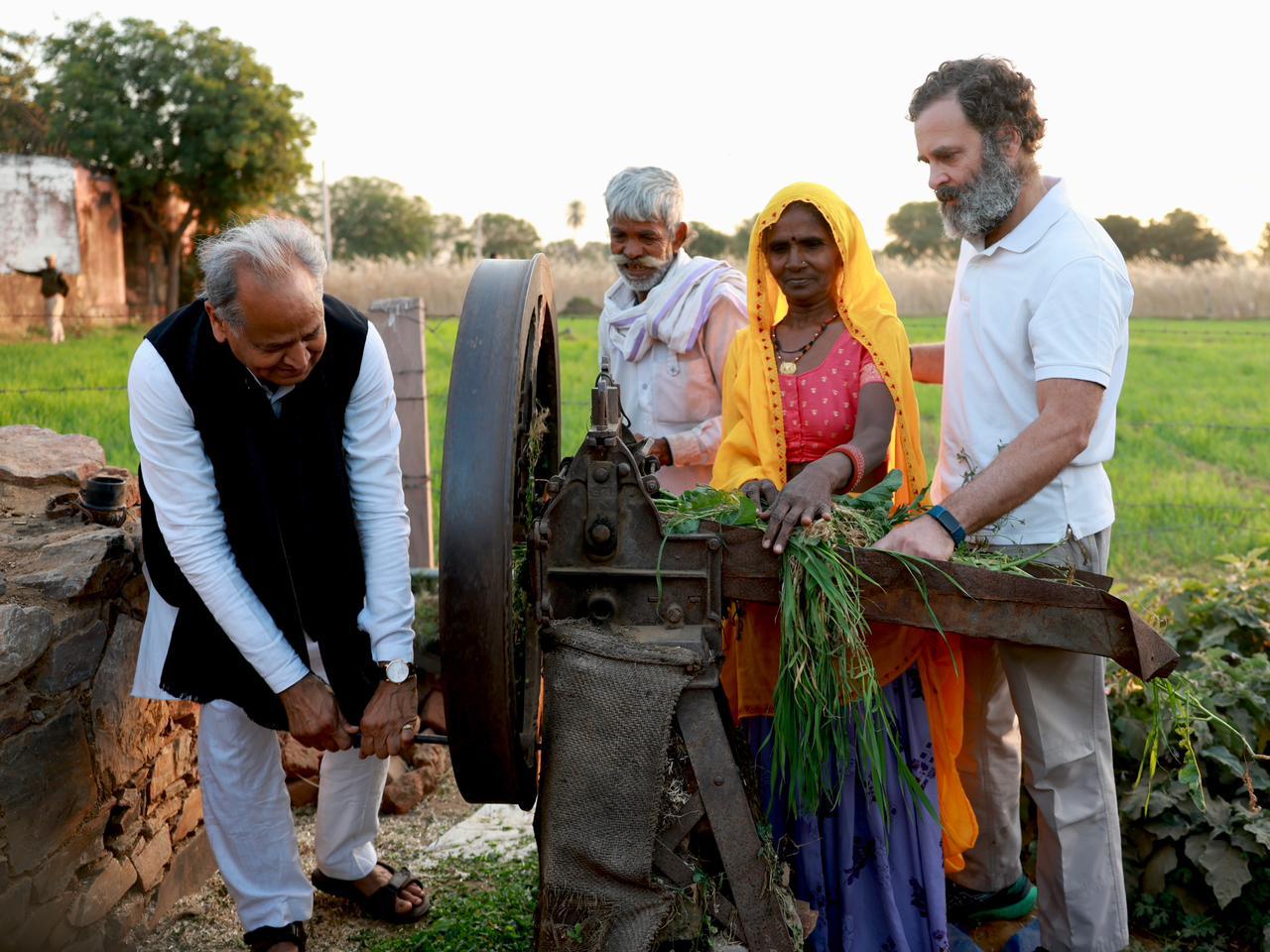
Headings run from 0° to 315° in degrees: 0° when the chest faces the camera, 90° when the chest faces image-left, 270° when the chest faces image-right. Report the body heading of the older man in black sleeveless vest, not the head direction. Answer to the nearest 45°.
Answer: approximately 315°

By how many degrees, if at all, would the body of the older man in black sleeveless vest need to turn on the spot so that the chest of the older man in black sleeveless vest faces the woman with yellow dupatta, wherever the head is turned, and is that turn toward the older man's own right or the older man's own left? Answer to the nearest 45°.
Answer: approximately 45° to the older man's own left

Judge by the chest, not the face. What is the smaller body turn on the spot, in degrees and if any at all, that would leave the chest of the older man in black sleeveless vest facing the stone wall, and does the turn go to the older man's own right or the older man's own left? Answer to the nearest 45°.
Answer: approximately 90° to the older man's own right

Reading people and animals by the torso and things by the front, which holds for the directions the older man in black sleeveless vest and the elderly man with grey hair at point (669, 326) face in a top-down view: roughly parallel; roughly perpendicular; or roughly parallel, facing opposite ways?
roughly perpendicular

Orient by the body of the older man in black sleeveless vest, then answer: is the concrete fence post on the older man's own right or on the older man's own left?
on the older man's own left

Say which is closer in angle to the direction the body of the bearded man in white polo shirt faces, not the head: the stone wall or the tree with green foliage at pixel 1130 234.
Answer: the stone wall

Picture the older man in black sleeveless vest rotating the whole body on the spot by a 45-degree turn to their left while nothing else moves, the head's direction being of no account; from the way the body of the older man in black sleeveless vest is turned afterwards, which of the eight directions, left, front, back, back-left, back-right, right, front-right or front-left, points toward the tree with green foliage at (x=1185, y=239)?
front-left

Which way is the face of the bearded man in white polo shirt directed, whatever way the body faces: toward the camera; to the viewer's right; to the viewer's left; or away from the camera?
to the viewer's left

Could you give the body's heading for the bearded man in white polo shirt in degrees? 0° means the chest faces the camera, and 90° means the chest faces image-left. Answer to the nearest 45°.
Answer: approximately 45°

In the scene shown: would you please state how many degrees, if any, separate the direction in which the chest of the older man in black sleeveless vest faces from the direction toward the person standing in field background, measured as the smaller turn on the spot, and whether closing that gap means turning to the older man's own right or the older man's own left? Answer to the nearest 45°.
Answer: approximately 135° to the older man's own left

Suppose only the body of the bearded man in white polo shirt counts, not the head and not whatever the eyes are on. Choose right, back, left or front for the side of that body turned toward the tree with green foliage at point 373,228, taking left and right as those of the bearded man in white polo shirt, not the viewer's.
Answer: right

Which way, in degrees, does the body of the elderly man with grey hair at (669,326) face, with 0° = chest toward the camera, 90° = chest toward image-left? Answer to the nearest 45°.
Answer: approximately 45°

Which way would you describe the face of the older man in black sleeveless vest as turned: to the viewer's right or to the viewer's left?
to the viewer's right
